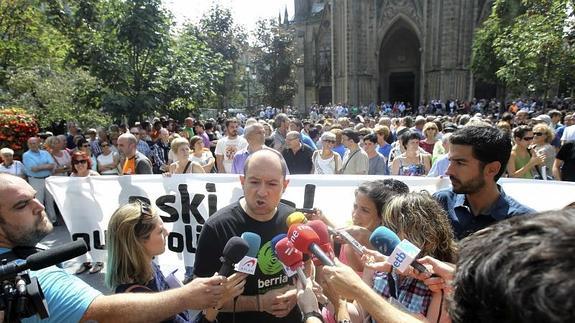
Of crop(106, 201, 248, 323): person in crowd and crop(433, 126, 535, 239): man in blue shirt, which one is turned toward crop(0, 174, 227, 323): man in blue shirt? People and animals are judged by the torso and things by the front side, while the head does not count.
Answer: crop(433, 126, 535, 239): man in blue shirt

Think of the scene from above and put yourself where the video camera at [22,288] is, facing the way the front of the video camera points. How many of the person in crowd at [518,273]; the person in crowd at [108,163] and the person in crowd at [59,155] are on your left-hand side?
2

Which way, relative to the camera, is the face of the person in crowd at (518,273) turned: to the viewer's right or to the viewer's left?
to the viewer's left

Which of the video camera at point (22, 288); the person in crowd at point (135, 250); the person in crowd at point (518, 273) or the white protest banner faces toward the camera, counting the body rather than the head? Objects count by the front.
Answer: the white protest banner

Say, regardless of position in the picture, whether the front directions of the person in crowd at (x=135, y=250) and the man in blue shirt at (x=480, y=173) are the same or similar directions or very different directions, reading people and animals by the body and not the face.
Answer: very different directions

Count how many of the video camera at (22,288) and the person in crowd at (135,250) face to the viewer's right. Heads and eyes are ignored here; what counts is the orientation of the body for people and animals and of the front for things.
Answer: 2

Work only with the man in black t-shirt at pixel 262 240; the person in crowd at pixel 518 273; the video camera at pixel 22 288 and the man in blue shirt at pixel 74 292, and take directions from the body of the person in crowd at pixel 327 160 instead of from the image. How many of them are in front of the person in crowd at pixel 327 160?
4

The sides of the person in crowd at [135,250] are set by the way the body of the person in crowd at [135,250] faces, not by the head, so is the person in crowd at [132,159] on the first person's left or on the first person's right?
on the first person's left

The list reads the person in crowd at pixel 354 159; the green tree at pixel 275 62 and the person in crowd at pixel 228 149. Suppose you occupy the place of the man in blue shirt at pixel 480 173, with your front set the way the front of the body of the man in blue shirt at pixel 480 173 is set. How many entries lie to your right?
3

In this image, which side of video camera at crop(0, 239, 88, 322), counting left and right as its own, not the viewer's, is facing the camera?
right

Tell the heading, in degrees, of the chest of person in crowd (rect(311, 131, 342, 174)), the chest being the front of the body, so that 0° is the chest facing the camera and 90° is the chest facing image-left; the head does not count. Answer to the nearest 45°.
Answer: approximately 0°

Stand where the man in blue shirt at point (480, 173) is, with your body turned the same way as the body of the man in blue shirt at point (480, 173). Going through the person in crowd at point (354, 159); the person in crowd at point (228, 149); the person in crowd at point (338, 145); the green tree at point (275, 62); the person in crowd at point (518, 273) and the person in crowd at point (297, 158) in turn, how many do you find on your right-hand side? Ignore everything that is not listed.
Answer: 5

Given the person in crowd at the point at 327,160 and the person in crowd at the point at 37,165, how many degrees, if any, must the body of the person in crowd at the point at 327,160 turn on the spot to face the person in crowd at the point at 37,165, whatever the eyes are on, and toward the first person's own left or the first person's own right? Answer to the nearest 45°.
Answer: approximately 90° to the first person's own right

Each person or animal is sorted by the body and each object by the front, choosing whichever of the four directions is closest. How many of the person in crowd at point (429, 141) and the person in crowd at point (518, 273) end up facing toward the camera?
1

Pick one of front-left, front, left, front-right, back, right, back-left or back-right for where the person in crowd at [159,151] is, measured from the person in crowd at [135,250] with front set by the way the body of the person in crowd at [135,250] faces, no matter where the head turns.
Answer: left
